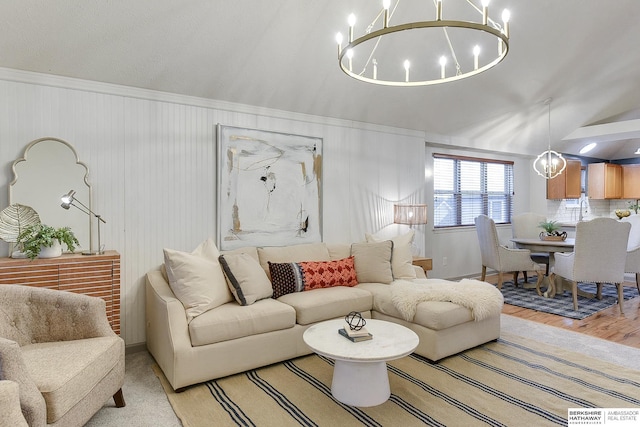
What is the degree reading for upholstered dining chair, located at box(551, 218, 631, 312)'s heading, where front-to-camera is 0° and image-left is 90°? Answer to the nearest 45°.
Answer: approximately 135°

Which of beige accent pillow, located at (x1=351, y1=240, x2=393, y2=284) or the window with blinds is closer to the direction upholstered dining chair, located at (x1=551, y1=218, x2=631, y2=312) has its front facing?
the window with blinds

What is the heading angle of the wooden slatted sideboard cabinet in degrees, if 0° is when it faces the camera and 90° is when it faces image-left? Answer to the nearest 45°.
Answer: approximately 315°

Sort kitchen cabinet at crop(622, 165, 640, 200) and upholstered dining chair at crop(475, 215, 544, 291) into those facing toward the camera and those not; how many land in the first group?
1

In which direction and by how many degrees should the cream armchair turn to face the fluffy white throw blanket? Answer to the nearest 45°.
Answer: approximately 45° to its left

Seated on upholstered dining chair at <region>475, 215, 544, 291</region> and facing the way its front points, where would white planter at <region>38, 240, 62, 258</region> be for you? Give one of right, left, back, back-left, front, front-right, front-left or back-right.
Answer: back

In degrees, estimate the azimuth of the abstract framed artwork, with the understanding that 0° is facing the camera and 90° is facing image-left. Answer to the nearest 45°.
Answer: approximately 315°

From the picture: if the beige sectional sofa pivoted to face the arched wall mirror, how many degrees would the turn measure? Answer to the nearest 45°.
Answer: approximately 135° to its right
